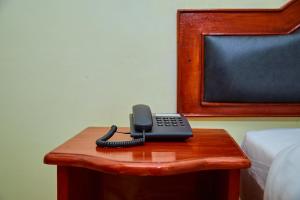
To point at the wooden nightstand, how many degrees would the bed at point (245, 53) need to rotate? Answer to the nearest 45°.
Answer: approximately 45° to its right

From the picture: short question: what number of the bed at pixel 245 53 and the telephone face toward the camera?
2

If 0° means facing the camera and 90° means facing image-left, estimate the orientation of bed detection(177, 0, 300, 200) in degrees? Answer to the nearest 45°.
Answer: approximately 0°

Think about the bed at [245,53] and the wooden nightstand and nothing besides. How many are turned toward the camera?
2

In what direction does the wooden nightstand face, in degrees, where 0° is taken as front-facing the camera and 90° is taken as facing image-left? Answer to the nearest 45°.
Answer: approximately 0°
